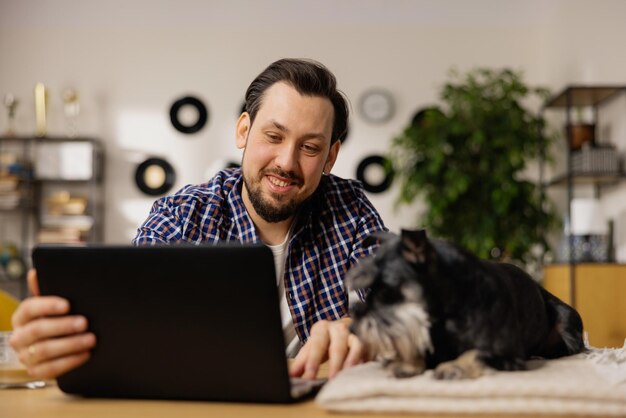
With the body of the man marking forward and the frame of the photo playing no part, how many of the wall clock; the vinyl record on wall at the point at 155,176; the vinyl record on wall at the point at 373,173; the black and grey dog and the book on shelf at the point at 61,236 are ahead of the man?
1

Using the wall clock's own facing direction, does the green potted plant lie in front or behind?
in front

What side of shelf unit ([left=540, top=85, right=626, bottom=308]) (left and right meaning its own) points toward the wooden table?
front

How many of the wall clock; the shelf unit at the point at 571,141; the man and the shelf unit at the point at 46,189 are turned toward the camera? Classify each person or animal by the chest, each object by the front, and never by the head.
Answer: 4

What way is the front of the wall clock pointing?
toward the camera

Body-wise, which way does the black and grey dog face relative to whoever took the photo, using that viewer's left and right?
facing the viewer and to the left of the viewer

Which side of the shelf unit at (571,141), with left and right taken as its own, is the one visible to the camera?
front

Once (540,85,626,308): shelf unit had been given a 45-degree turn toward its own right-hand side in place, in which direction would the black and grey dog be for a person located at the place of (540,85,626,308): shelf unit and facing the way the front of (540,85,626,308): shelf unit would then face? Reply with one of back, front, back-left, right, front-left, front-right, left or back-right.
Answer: front-left

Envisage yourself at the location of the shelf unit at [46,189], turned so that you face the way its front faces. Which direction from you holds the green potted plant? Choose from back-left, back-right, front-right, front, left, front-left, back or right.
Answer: front-left

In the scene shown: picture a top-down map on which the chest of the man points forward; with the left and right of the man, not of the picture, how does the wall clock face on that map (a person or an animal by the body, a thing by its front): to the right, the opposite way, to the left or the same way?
the same way

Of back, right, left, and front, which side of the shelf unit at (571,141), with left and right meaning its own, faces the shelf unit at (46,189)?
right

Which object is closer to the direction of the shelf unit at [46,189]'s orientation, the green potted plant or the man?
the man

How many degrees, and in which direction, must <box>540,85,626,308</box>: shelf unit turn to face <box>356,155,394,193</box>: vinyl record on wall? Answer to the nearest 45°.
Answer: approximately 135° to its right

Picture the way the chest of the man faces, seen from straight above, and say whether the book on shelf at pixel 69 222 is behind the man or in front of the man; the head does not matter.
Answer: behind

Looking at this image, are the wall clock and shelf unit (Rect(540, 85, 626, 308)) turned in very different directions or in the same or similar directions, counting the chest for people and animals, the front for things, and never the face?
same or similar directions

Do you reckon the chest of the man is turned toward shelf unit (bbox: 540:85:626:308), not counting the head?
no

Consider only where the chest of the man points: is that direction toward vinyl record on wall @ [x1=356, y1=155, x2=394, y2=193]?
no

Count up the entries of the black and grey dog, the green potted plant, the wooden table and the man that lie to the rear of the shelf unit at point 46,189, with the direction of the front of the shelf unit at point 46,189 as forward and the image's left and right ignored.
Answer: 0

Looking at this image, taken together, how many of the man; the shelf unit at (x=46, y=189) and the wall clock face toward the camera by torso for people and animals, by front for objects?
3

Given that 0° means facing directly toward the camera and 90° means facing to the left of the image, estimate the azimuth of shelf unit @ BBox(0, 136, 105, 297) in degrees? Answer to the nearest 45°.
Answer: approximately 0°
